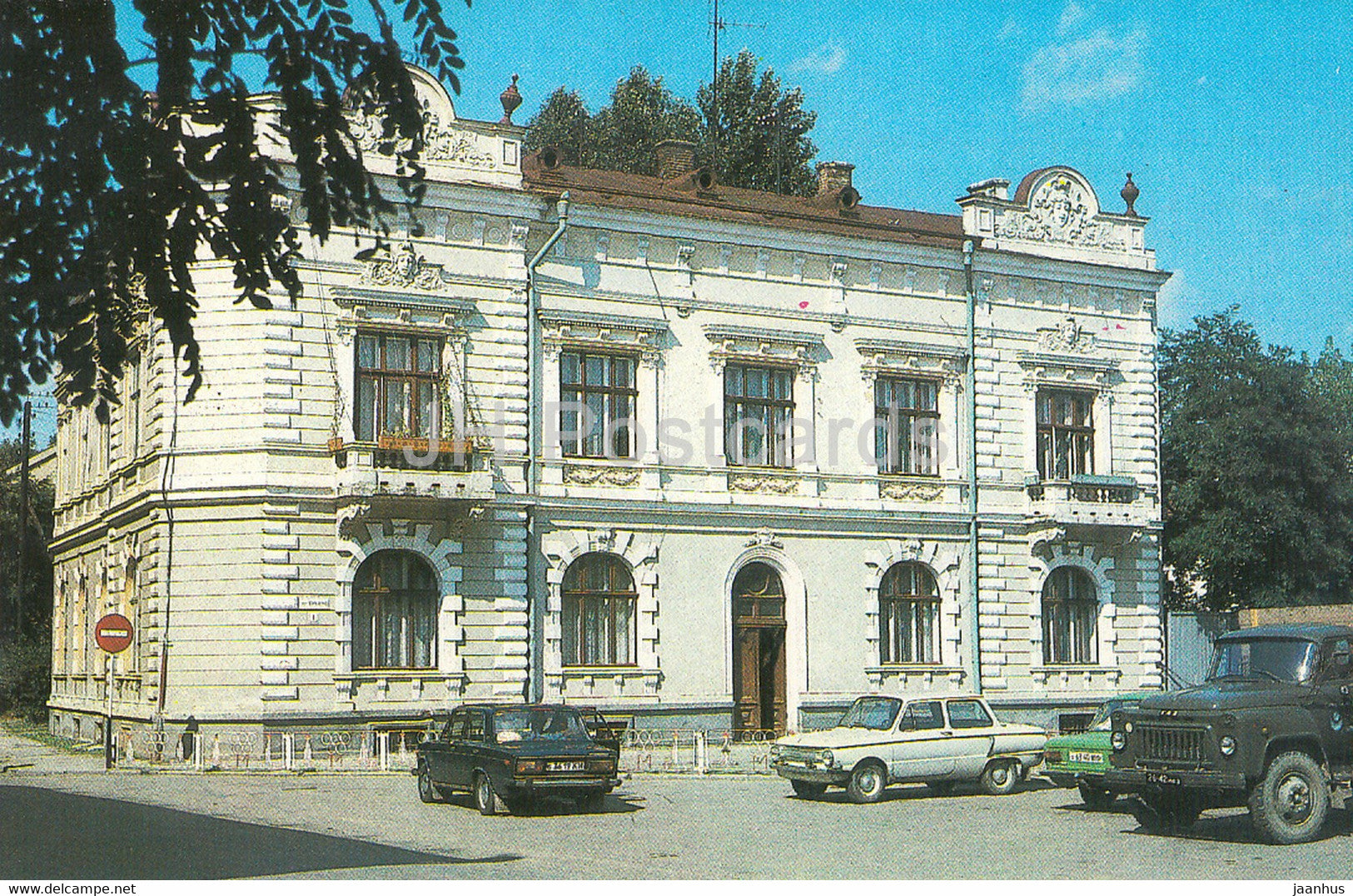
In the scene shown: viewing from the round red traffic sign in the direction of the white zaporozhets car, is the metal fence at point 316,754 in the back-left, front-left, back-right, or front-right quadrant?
front-left

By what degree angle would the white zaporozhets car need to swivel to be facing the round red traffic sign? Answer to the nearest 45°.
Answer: approximately 45° to its right

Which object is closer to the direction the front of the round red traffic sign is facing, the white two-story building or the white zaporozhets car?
the white zaporozhets car

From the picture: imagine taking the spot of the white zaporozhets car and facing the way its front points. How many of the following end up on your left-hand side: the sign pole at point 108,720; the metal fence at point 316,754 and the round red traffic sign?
0

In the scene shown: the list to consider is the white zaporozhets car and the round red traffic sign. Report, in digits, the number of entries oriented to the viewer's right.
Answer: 0

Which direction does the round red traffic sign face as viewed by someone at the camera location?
facing the viewer

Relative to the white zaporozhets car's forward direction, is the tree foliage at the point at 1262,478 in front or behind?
behind

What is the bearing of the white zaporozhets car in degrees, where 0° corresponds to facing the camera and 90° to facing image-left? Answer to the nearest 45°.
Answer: approximately 45°

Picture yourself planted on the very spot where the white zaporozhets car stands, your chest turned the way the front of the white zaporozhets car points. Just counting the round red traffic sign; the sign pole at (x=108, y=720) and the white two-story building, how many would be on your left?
0

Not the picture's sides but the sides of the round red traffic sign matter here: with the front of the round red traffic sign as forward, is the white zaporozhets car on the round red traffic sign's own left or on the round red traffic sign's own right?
on the round red traffic sign's own left
